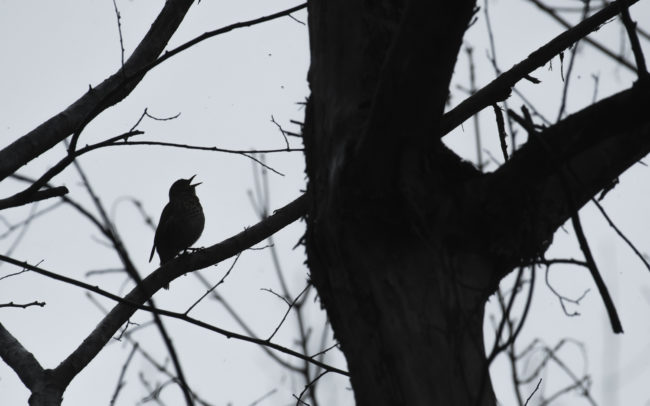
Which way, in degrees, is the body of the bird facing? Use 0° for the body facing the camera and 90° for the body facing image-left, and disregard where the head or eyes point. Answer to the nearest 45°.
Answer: approximately 270°
